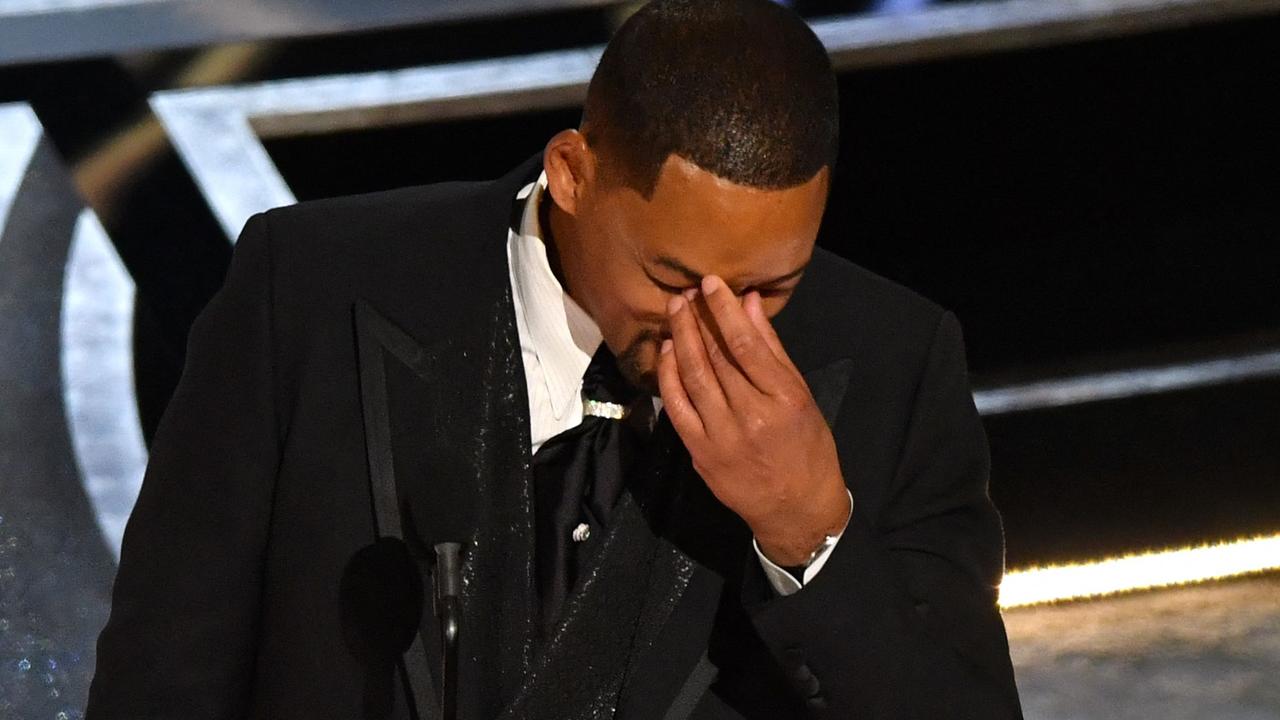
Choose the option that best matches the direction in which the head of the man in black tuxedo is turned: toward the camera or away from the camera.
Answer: toward the camera

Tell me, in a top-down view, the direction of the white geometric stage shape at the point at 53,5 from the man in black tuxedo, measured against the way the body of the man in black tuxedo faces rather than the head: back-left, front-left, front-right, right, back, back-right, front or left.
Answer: back-right

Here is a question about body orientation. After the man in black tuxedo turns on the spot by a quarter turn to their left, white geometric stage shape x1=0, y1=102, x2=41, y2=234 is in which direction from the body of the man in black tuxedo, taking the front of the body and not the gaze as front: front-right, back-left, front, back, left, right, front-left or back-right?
back-left

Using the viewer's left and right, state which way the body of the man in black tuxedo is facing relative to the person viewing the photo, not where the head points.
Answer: facing the viewer

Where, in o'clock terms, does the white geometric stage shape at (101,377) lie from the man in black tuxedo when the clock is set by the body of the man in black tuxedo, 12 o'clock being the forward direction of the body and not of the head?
The white geometric stage shape is roughly at 5 o'clock from the man in black tuxedo.
